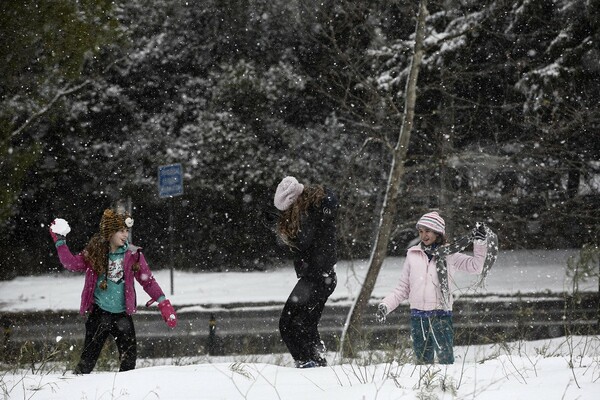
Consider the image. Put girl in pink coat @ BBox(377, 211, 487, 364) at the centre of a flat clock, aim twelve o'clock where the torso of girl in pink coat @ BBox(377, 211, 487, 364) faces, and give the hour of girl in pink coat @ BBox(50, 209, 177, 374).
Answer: girl in pink coat @ BBox(50, 209, 177, 374) is roughly at 3 o'clock from girl in pink coat @ BBox(377, 211, 487, 364).

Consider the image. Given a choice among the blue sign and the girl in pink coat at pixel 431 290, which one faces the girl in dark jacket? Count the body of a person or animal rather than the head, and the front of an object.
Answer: the blue sign

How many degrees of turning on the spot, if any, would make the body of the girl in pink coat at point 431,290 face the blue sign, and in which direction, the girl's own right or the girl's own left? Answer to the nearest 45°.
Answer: approximately 135° to the girl's own right

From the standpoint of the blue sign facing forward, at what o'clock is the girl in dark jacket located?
The girl in dark jacket is roughly at 12 o'clock from the blue sign.

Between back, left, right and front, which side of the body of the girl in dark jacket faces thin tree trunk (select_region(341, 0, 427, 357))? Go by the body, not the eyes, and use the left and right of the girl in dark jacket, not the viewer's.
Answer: back

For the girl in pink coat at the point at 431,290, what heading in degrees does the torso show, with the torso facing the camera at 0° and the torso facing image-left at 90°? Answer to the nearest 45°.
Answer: approximately 0°

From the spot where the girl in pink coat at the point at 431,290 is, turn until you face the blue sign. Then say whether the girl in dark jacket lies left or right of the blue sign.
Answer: left
